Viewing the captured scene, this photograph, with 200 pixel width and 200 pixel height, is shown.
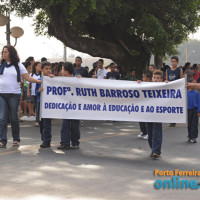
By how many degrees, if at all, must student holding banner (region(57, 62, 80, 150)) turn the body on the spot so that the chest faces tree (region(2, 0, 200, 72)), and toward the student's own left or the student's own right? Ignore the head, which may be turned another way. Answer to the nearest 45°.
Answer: approximately 135° to the student's own right

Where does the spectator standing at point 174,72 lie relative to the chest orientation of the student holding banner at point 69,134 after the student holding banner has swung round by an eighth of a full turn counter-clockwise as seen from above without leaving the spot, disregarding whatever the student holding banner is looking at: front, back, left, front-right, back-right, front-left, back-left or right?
back-left

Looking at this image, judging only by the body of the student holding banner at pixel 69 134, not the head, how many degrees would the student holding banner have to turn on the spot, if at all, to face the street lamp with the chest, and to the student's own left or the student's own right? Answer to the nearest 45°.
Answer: approximately 135° to the student's own right

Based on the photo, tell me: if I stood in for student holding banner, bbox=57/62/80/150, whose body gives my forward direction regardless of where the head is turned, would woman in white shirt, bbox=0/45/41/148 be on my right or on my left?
on my right

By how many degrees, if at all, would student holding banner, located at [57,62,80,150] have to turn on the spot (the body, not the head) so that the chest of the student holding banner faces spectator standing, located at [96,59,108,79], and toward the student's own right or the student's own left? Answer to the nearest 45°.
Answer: approximately 135° to the student's own right

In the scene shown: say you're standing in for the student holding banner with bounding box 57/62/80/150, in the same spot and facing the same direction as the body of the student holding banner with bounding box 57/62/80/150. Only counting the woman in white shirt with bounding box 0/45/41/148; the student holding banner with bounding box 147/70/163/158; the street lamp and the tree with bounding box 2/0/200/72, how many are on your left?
1

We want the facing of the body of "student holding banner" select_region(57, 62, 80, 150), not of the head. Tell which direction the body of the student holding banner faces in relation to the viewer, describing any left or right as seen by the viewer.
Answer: facing the viewer and to the left of the viewer

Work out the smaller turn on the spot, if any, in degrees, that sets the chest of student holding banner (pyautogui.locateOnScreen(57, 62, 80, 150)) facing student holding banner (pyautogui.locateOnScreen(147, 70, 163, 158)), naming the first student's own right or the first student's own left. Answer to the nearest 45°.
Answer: approximately 90° to the first student's own left
